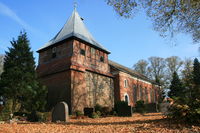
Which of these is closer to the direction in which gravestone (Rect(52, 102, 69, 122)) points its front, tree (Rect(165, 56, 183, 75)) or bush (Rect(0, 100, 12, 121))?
the bush

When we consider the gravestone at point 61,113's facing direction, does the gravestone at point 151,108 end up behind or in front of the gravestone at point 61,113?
behind

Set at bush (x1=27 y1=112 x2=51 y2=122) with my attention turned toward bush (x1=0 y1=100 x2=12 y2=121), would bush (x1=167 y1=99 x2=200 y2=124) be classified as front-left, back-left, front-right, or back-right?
back-left

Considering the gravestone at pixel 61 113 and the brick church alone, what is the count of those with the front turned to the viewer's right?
0

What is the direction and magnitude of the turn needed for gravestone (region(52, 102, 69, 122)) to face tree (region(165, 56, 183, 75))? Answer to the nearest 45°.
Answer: approximately 180°

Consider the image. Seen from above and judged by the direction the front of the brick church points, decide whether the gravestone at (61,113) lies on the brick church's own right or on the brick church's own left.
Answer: on the brick church's own left

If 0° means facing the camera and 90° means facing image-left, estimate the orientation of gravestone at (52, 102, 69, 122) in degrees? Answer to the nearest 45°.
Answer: approximately 45°

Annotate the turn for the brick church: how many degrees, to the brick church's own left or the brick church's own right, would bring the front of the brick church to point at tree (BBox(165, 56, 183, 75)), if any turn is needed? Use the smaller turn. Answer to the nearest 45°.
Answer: approximately 180°

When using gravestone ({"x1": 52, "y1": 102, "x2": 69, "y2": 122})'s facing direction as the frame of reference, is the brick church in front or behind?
behind

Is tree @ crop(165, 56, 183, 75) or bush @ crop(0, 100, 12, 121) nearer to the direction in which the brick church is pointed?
the bush

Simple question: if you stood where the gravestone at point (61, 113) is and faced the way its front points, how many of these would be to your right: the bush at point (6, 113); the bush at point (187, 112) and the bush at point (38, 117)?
2

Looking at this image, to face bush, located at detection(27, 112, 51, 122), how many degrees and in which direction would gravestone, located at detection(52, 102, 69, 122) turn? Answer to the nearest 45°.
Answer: approximately 90° to its right

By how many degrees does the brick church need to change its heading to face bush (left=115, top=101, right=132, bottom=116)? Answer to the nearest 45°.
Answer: approximately 90° to its left

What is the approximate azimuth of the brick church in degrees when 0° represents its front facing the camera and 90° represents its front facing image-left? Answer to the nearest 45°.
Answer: approximately 45°

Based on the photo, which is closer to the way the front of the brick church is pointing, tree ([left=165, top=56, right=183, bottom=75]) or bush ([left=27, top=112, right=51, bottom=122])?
the bush
